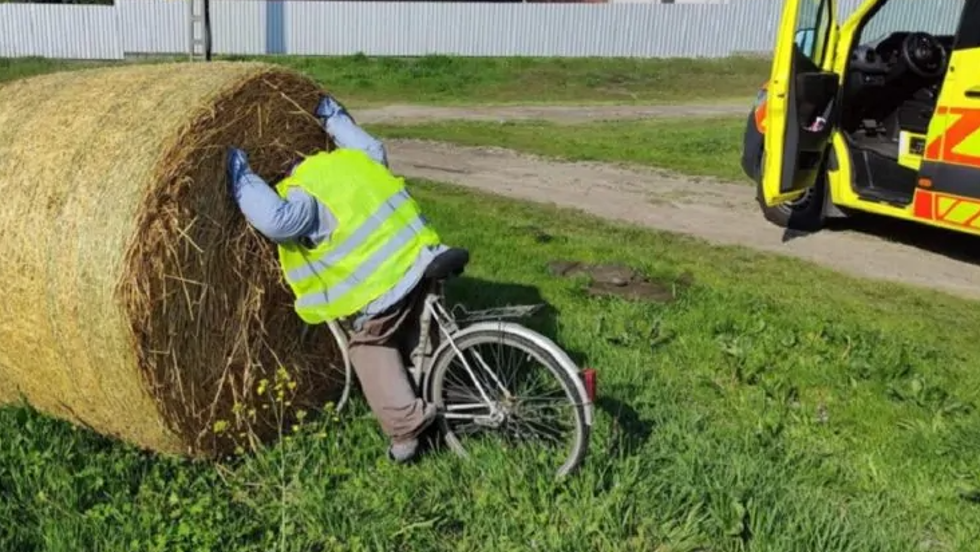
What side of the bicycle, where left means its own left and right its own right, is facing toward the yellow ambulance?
right

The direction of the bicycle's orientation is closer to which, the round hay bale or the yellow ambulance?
the round hay bale

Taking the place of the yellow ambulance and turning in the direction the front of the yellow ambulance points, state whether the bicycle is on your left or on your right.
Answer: on your left

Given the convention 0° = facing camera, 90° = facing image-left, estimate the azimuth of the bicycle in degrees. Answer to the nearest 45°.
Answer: approximately 135°

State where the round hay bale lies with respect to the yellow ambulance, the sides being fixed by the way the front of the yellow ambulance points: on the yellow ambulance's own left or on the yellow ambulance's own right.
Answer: on the yellow ambulance's own left

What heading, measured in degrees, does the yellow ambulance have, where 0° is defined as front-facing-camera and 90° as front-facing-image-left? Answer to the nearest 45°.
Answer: approximately 135°

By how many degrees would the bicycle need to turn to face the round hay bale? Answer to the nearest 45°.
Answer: approximately 45° to its left

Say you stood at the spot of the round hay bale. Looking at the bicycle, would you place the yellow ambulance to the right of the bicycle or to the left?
left
